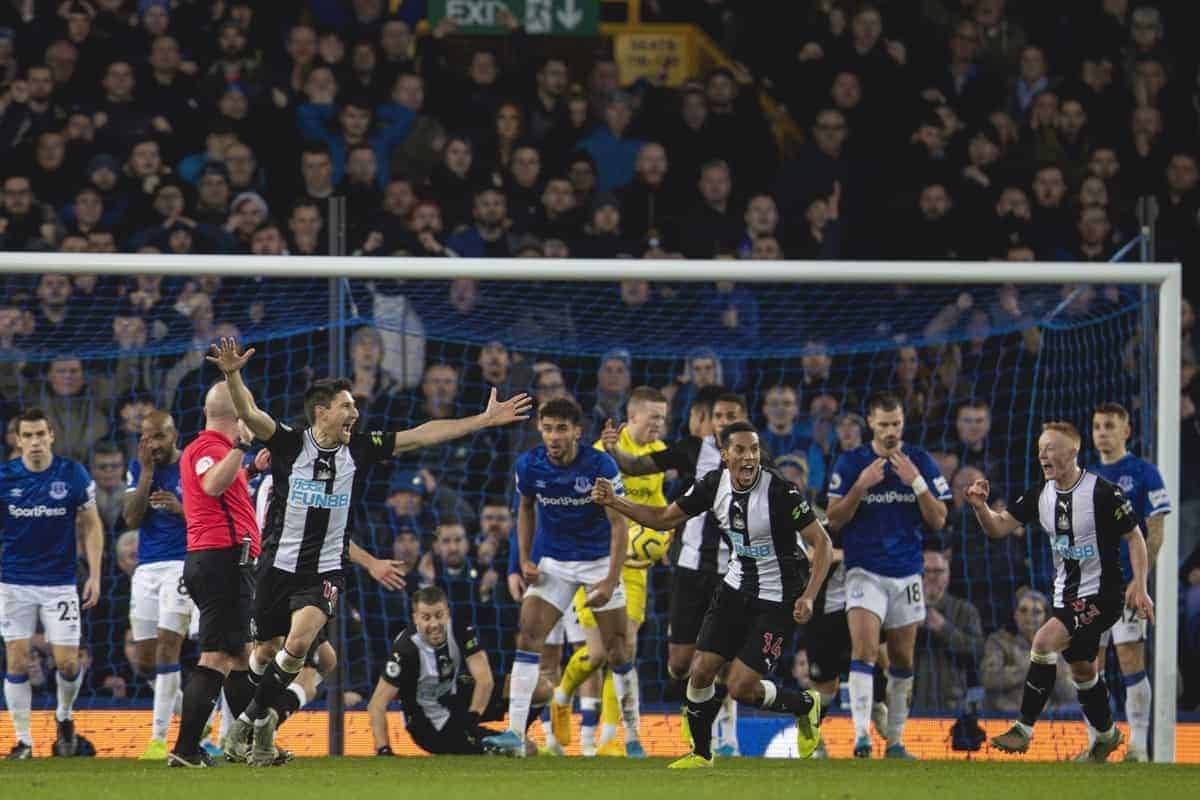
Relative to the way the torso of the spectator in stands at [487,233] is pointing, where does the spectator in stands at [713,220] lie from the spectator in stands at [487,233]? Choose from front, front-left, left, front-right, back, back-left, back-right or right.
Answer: left

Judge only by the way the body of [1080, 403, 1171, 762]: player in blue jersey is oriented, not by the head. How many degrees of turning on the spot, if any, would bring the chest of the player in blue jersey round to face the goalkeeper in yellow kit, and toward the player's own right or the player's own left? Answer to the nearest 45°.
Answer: approximately 45° to the player's own right

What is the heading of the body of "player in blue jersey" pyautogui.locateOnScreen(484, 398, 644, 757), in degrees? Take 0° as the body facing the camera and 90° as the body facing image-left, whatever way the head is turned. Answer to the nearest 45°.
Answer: approximately 0°

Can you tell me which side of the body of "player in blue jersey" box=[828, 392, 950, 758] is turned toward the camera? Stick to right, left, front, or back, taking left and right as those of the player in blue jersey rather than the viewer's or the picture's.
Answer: front

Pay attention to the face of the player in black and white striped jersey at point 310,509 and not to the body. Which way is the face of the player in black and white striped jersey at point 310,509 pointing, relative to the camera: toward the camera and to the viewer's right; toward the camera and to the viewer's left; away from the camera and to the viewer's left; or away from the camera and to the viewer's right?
toward the camera and to the viewer's right

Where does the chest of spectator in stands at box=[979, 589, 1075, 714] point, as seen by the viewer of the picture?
toward the camera

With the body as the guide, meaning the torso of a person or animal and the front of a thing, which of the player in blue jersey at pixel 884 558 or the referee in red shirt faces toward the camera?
the player in blue jersey

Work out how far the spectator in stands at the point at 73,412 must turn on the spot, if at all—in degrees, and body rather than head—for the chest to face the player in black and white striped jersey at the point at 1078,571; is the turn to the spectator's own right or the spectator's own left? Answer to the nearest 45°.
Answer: approximately 45° to the spectator's own left

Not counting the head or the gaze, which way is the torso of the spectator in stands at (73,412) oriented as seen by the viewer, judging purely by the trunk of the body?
toward the camera

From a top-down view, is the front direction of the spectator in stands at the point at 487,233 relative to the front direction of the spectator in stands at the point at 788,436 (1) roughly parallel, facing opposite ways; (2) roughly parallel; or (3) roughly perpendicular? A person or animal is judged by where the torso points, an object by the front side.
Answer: roughly parallel

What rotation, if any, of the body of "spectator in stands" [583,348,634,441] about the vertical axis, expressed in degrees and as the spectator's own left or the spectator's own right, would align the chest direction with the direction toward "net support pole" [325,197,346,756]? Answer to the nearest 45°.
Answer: approximately 45° to the spectator's own right

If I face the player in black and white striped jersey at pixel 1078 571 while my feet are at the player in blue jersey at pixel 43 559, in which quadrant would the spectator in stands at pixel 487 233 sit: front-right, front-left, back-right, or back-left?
front-left

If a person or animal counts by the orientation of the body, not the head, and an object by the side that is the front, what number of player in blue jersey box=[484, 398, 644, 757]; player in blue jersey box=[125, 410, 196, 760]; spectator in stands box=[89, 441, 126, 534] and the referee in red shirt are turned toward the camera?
3

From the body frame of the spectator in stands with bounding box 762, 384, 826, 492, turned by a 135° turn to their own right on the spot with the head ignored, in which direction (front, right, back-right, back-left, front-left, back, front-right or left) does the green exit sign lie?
front

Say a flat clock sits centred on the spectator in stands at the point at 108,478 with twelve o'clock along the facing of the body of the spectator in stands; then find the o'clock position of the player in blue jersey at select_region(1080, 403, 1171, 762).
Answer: The player in blue jersey is roughly at 10 o'clock from the spectator in stands.

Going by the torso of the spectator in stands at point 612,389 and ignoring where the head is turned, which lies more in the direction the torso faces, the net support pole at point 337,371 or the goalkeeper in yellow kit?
the goalkeeper in yellow kit

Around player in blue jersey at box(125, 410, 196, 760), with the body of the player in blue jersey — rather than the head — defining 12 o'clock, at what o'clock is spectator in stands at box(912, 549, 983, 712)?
The spectator in stands is roughly at 9 o'clock from the player in blue jersey.

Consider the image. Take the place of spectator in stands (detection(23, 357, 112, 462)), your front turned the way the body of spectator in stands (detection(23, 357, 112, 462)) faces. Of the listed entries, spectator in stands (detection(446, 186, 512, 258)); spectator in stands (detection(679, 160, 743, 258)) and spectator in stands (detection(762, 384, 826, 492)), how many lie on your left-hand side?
3
